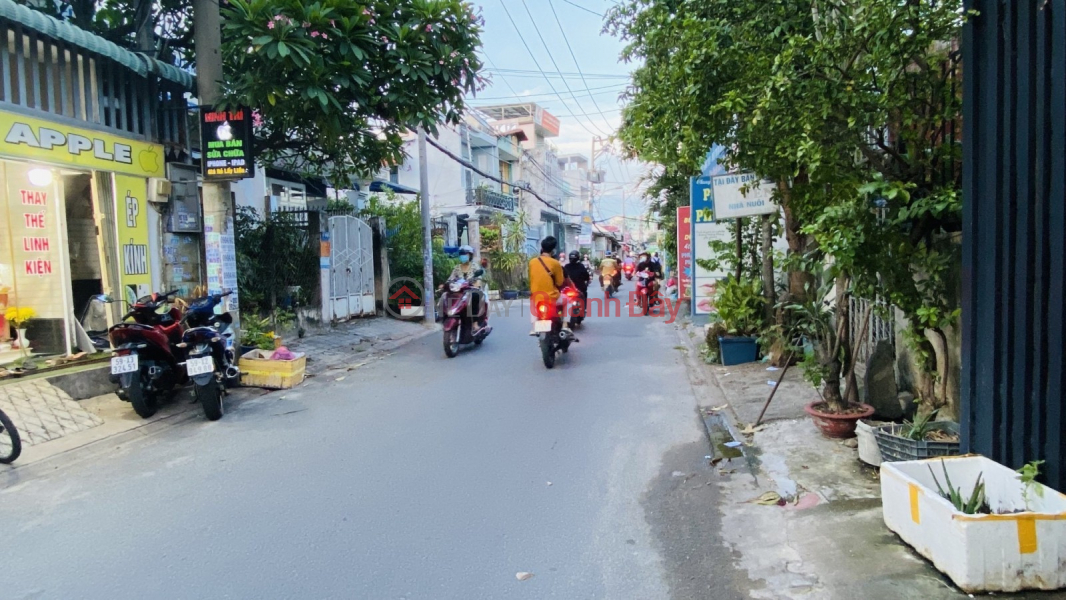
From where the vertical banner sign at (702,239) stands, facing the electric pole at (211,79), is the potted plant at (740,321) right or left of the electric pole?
left

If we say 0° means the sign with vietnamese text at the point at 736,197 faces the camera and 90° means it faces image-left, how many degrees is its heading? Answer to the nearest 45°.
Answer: approximately 0°

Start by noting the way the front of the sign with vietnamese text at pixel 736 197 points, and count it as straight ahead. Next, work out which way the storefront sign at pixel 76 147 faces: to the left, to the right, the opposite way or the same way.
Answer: to the left

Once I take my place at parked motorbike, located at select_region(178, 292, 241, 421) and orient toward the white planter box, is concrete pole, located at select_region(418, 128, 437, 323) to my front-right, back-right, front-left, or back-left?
back-left

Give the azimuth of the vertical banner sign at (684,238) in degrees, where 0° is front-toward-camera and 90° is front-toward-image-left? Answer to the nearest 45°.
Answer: approximately 0°

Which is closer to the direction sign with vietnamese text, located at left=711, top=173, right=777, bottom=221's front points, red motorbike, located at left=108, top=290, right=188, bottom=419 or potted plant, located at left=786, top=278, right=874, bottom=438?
the potted plant

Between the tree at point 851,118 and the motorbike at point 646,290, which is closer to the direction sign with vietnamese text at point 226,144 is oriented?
the tree

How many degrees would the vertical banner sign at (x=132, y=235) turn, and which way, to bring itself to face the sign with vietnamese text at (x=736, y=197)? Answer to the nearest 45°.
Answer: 0° — it already faces it

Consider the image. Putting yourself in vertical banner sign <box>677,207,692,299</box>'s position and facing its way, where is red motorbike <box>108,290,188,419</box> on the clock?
The red motorbike is roughly at 1 o'clock from the vertical banner sign.

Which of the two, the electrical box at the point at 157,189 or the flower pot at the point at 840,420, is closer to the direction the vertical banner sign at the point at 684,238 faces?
the flower pot

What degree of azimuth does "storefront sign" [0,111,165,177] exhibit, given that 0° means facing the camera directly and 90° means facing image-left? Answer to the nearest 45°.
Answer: approximately 315°

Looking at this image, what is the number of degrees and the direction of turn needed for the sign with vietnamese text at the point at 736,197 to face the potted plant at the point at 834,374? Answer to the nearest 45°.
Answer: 0° — it already faces it
